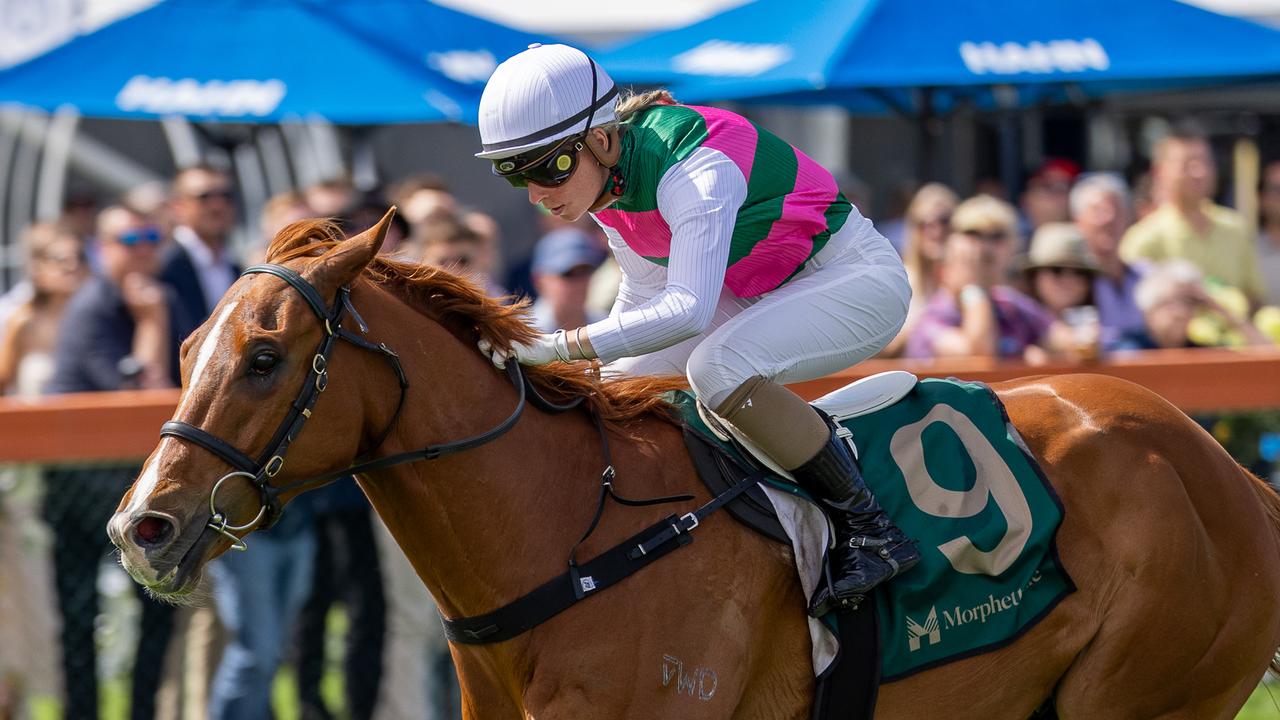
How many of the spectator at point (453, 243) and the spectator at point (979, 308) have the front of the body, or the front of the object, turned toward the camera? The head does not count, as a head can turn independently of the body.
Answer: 2

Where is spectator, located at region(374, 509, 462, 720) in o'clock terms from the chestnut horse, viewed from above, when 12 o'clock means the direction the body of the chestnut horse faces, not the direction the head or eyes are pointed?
The spectator is roughly at 2 o'clock from the chestnut horse.

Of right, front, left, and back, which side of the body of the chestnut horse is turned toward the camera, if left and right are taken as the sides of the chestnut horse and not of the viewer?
left

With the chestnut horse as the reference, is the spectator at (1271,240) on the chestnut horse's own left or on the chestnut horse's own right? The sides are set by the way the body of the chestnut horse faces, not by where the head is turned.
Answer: on the chestnut horse's own right

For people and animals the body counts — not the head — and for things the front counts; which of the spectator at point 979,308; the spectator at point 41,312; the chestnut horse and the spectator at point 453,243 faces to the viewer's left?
the chestnut horse

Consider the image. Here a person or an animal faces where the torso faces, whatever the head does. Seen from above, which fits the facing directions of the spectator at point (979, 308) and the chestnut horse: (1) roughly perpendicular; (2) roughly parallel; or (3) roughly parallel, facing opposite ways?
roughly perpendicular
